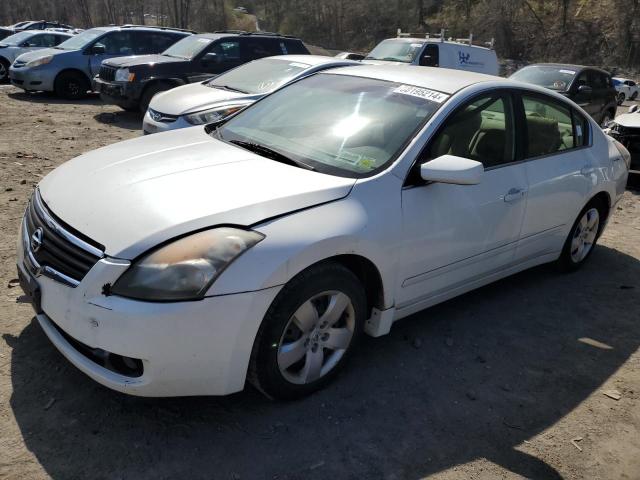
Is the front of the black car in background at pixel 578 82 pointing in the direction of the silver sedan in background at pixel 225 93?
yes

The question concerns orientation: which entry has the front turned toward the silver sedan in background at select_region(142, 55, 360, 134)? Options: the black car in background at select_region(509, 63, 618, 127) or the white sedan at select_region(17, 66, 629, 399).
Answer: the black car in background

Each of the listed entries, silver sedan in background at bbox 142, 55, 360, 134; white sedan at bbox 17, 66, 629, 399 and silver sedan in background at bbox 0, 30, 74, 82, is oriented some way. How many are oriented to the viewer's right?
0

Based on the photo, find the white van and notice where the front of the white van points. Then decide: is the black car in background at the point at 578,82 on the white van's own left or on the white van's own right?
on the white van's own left

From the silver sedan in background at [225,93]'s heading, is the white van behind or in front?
behind

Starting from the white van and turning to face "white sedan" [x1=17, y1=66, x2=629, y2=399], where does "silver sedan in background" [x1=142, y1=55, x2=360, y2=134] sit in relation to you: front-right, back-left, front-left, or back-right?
front-right

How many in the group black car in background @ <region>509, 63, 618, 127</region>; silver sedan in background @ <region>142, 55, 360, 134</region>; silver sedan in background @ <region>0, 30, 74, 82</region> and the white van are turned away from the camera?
0

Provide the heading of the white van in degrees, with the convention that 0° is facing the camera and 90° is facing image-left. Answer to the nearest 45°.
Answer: approximately 45°

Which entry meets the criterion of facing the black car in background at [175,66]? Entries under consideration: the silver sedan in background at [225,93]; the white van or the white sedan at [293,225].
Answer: the white van

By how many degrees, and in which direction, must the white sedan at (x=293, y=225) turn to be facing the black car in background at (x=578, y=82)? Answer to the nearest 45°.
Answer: approximately 180°

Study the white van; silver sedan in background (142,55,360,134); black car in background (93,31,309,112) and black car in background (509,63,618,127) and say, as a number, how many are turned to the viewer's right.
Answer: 0

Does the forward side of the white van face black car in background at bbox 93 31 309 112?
yes

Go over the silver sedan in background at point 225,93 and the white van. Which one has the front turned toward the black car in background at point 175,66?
the white van

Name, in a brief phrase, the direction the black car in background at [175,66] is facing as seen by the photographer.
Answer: facing the viewer and to the left of the viewer

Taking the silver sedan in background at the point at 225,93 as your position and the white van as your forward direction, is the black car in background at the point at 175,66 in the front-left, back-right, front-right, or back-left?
front-left
